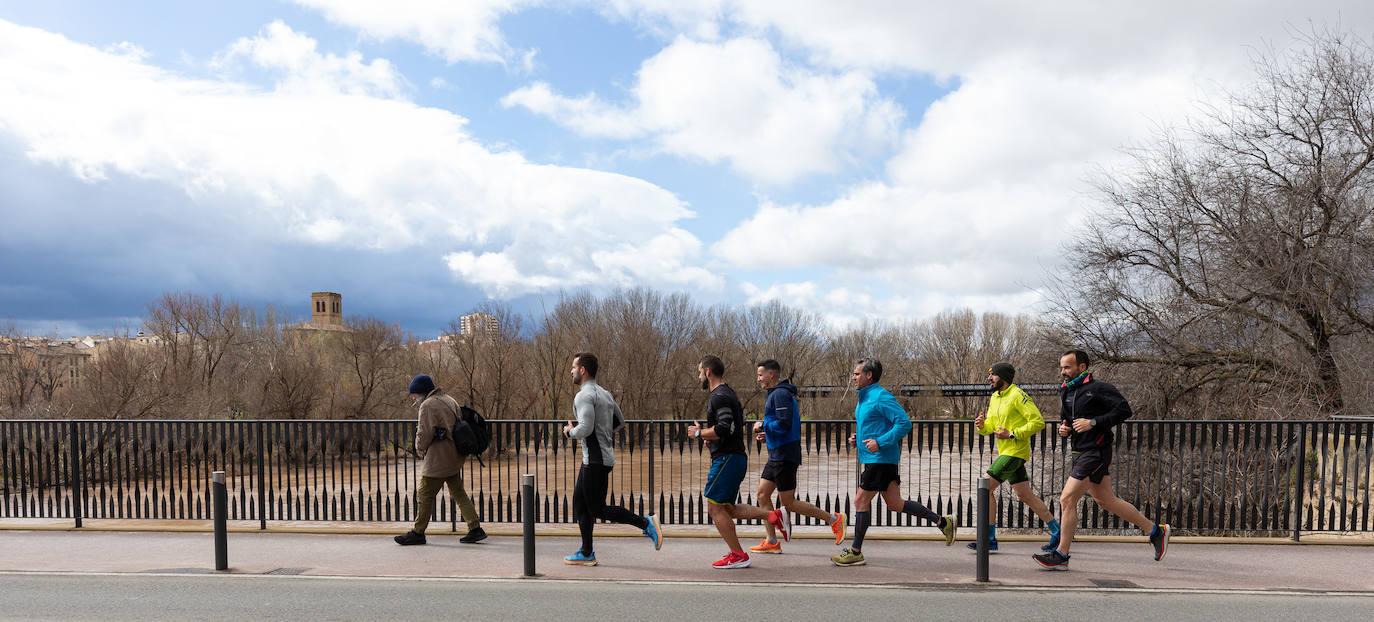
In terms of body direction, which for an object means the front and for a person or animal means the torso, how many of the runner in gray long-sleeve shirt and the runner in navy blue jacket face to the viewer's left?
2

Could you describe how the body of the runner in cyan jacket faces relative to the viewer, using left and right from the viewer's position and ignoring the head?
facing to the left of the viewer

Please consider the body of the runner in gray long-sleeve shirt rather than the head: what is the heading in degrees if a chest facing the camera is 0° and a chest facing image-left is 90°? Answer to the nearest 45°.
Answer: approximately 90°

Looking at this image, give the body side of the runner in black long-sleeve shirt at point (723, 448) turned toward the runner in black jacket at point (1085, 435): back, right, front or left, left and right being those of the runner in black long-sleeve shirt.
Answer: back

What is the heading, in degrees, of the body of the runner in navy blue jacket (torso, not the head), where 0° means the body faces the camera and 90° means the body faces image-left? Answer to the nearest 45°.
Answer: approximately 90°

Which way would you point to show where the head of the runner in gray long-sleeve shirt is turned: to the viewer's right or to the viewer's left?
to the viewer's left

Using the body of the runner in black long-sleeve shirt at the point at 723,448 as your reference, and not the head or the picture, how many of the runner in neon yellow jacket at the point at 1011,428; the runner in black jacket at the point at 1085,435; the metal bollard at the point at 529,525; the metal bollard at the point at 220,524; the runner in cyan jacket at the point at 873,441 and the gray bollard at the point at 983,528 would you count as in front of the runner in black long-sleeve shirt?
2

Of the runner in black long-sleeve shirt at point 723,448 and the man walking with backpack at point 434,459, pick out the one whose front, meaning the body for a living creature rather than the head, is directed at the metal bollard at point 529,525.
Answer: the runner in black long-sleeve shirt

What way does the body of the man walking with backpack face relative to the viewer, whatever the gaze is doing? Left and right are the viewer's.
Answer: facing to the left of the viewer

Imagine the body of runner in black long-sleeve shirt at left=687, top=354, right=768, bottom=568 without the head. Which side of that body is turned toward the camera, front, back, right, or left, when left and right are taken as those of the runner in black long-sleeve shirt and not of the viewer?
left

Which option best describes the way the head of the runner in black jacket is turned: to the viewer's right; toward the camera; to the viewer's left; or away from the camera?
to the viewer's left

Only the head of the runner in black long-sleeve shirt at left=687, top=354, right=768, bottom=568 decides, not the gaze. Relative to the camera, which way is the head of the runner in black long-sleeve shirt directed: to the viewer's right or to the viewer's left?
to the viewer's left
